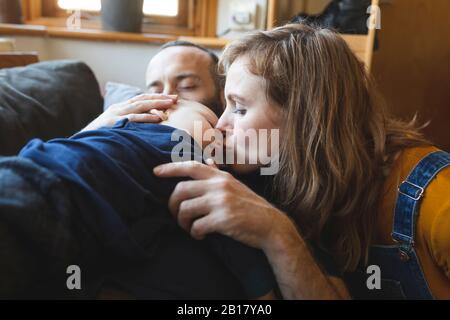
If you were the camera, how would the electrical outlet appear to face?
facing the viewer

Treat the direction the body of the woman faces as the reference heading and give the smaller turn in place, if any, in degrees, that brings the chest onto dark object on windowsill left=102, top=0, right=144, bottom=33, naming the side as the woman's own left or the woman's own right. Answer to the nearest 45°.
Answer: approximately 45° to the woman's own right

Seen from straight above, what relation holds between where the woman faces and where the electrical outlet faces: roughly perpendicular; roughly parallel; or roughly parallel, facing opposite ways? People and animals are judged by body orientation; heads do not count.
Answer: roughly perpendicular

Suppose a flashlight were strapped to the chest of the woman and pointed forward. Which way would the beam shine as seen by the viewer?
to the viewer's left

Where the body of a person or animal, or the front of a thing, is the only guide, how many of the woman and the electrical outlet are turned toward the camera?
1

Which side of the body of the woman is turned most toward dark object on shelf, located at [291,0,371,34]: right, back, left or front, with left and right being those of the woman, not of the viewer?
right

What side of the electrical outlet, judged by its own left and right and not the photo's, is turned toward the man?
front

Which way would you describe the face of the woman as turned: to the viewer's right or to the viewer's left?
to the viewer's left

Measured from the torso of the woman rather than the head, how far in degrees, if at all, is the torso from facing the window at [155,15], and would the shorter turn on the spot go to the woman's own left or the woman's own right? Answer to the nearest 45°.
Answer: approximately 45° to the woman's own right
